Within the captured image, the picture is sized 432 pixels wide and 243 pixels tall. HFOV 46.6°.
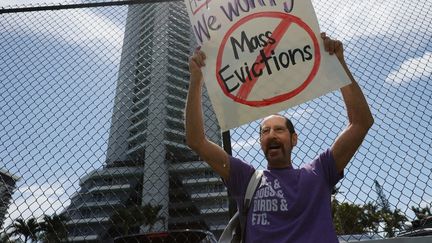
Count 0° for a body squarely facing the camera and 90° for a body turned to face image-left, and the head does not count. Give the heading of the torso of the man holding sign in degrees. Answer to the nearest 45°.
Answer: approximately 45°

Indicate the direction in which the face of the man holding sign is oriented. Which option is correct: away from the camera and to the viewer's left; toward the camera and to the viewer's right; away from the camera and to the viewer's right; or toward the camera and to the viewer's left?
toward the camera and to the viewer's left
